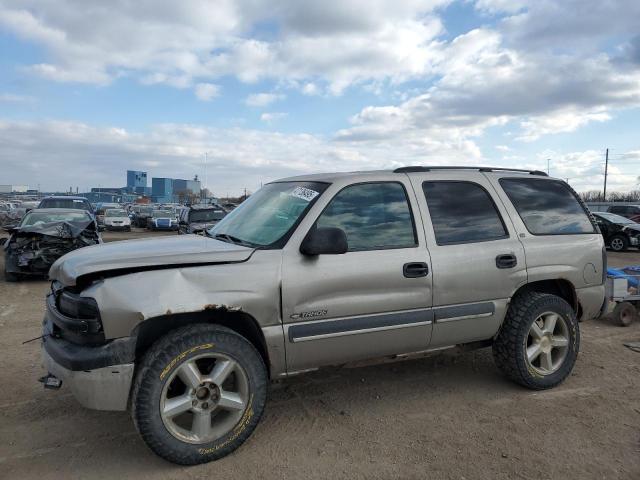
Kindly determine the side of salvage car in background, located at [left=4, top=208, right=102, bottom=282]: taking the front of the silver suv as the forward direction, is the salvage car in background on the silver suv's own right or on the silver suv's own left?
on the silver suv's own right

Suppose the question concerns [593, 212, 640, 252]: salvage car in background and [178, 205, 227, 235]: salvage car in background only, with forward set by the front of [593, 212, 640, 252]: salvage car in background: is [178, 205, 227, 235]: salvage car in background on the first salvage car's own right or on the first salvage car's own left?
on the first salvage car's own right

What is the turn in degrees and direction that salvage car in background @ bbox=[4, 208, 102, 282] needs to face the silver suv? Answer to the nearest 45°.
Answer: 0° — it already faces it

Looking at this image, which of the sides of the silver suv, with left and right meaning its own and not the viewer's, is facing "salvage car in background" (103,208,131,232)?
right

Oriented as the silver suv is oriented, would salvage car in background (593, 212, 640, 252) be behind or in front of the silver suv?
behind

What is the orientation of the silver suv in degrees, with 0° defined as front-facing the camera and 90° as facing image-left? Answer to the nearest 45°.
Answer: approximately 45°

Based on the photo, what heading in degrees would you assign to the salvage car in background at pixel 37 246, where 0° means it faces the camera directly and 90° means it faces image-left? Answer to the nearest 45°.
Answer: approximately 0°

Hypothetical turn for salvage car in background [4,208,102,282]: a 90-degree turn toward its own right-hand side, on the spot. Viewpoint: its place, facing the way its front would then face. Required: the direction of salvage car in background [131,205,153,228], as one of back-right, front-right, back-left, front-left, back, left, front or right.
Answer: right

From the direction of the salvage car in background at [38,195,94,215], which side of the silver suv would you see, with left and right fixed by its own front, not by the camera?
right
